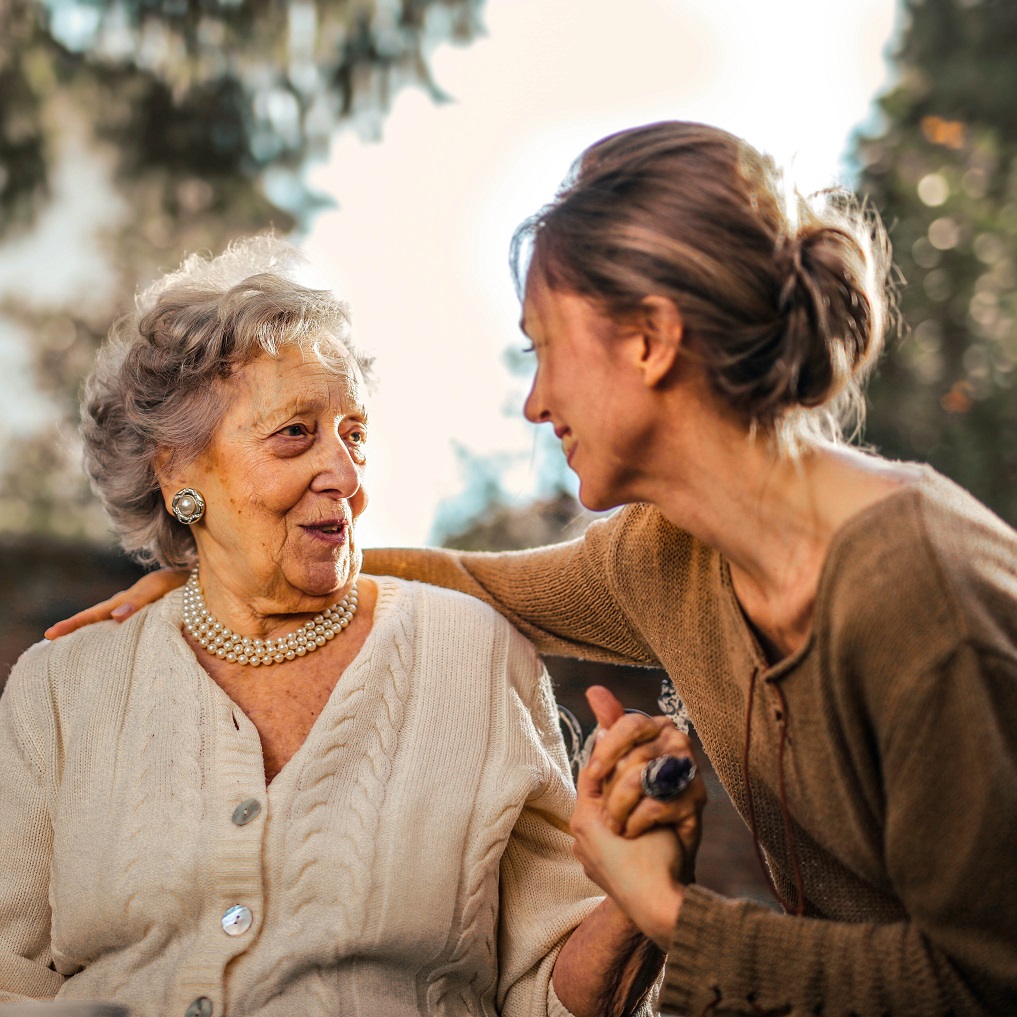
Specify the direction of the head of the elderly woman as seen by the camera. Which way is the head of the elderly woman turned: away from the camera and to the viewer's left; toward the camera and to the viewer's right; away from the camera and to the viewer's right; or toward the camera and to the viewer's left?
toward the camera and to the viewer's right

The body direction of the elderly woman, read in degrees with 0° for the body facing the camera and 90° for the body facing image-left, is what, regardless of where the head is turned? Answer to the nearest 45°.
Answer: approximately 0°
